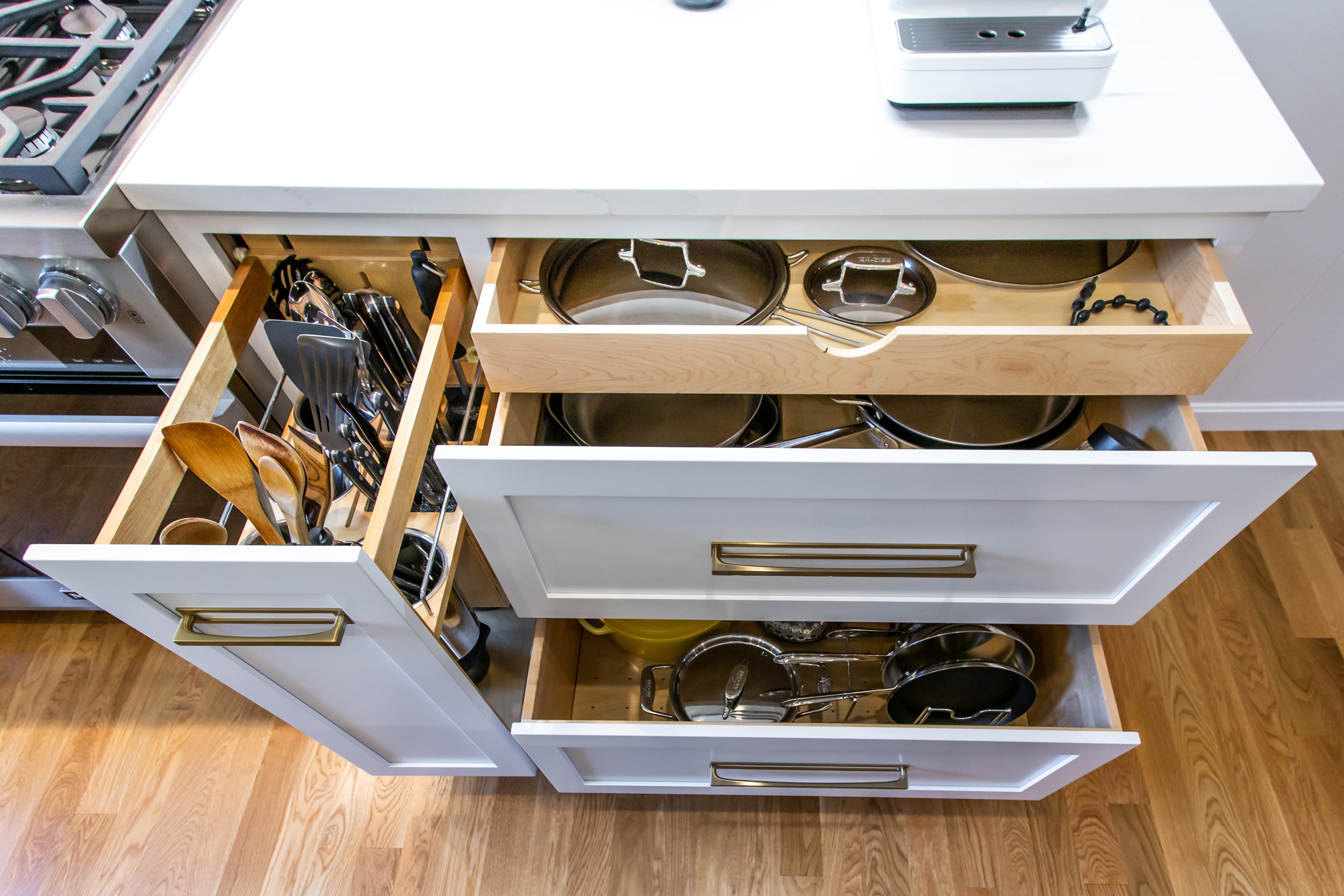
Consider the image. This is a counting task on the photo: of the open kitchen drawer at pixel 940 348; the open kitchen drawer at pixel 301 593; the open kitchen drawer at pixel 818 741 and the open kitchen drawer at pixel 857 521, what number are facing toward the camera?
4

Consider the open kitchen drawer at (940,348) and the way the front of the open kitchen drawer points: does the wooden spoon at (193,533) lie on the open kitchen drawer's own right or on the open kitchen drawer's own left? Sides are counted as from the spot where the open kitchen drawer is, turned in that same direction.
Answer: on the open kitchen drawer's own right

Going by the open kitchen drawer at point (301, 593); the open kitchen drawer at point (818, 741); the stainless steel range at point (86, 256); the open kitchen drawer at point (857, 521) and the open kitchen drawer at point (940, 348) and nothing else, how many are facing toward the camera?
5

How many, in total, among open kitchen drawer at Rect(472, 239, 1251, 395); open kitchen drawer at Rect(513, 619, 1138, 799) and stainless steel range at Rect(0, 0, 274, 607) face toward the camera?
3

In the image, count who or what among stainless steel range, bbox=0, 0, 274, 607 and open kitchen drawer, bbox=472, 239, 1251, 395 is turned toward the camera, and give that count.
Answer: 2

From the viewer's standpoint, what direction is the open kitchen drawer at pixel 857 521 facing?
toward the camera

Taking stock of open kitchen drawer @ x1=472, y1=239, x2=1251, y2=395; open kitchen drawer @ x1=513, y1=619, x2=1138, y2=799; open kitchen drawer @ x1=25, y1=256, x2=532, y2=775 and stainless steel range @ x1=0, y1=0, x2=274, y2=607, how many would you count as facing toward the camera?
4

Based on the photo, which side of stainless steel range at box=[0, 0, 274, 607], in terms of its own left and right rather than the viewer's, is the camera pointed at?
front

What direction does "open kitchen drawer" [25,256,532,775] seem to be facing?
toward the camera

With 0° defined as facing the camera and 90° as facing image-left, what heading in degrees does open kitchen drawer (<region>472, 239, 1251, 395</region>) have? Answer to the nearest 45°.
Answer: approximately 0°
